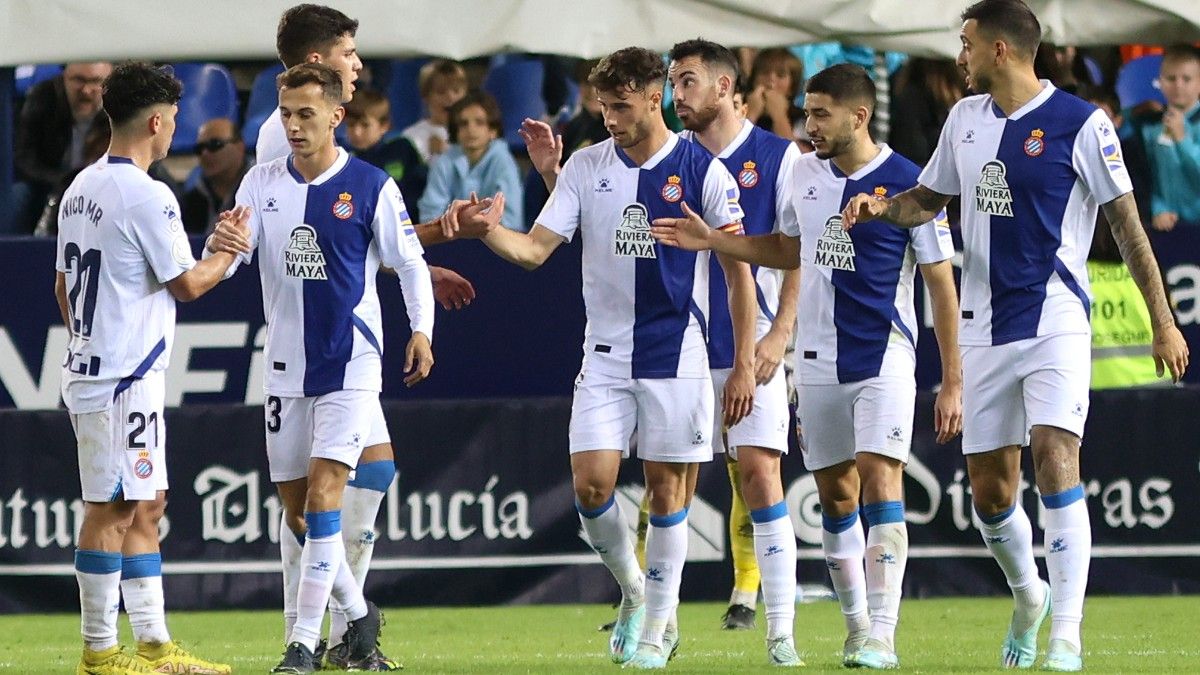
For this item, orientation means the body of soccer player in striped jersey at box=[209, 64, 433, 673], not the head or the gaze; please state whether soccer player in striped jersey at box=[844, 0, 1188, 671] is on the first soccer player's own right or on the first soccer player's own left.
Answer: on the first soccer player's own left

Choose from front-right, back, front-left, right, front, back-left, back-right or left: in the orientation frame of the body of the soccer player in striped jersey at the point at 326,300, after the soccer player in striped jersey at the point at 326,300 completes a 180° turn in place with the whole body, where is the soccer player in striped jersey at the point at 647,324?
front-right

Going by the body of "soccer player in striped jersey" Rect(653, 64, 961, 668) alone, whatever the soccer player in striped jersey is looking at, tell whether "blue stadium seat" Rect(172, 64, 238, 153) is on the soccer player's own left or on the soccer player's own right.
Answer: on the soccer player's own right

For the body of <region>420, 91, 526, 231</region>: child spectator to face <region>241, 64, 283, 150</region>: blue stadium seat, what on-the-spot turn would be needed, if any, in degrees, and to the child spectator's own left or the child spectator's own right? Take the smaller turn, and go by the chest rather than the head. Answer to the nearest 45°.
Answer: approximately 135° to the child spectator's own right

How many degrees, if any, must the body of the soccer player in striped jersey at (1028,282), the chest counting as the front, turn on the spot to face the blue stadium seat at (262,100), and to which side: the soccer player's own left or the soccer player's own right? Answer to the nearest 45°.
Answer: approximately 90° to the soccer player's own right

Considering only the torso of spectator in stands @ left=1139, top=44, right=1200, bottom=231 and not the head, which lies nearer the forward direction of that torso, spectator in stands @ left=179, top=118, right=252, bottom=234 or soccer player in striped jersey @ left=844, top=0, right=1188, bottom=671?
the soccer player in striped jersey

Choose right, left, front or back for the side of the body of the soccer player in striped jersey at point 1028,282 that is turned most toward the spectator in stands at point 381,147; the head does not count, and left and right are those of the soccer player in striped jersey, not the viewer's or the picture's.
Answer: right

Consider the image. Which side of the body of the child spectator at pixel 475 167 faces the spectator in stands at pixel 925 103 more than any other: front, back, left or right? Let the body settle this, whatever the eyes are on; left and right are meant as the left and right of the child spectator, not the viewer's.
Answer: left

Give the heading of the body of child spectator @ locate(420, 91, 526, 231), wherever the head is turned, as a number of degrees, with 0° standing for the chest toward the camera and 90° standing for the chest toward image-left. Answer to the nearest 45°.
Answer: approximately 0°

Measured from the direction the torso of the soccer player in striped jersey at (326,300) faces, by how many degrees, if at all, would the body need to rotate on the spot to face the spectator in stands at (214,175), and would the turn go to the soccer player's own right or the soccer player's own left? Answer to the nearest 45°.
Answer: approximately 135° to the soccer player's own right

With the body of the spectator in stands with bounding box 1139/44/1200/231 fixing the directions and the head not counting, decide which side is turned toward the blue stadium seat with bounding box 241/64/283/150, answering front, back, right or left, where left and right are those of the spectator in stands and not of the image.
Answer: right

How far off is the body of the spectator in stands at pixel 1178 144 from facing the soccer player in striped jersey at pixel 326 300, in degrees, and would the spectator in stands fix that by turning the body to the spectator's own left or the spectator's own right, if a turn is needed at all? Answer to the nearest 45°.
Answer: approximately 45° to the spectator's own right
